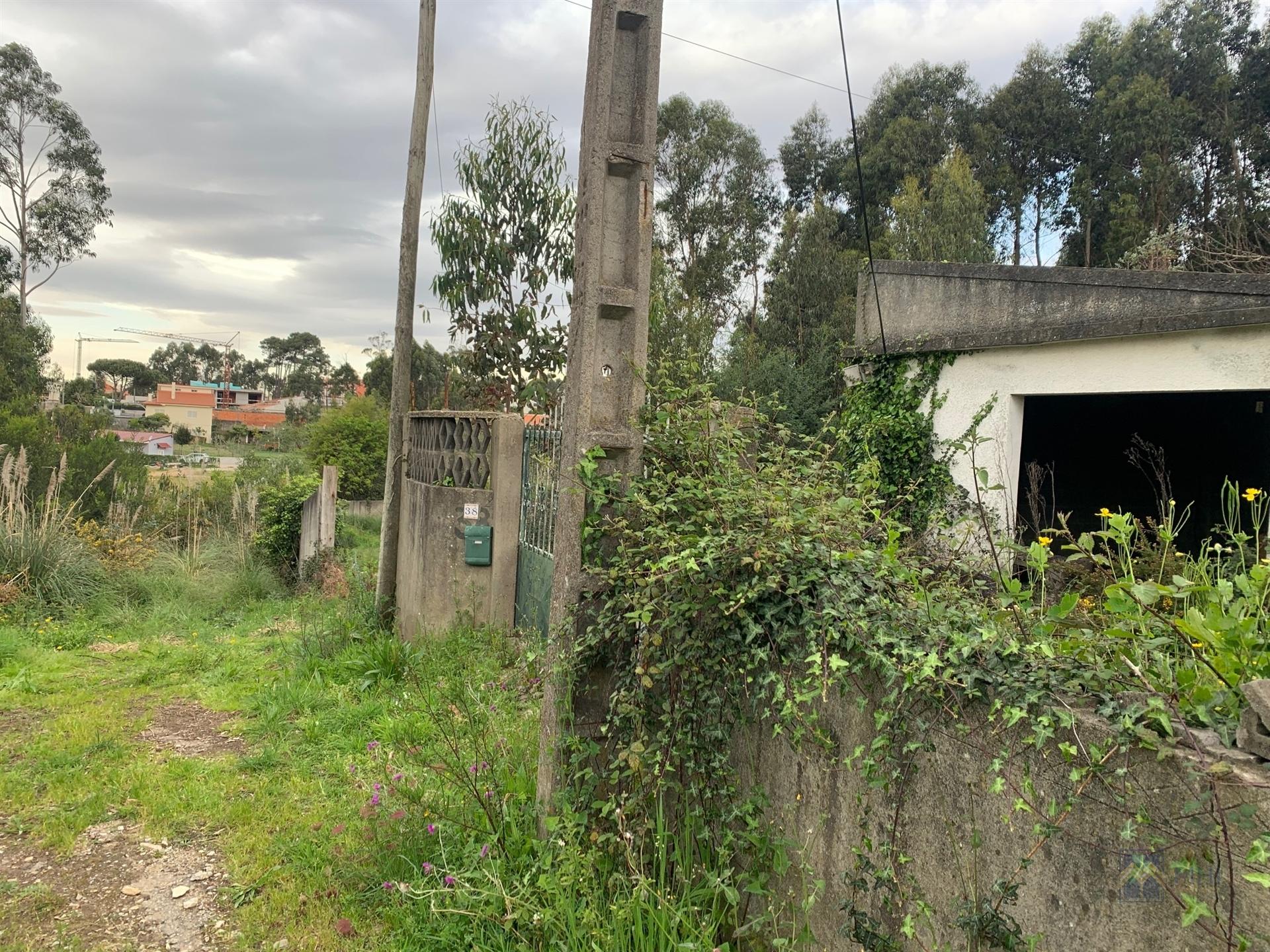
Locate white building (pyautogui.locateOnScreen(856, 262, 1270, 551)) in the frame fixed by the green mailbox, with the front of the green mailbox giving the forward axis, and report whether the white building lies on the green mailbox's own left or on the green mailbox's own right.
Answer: on the green mailbox's own left

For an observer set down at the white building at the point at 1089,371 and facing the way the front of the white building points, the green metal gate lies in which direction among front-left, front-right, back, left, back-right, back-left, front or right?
front-right

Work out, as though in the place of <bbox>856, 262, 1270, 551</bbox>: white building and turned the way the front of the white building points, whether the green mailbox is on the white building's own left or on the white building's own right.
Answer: on the white building's own right

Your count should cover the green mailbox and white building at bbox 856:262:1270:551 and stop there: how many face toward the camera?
2

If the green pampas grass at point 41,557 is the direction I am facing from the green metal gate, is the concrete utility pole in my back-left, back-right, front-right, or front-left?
back-left

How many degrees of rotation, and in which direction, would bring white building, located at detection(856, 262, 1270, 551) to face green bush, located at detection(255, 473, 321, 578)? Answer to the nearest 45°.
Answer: approximately 90° to its right

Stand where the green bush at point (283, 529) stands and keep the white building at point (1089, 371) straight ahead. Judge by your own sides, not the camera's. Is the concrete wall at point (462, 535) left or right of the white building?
right

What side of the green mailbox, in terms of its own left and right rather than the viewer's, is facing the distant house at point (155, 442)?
back

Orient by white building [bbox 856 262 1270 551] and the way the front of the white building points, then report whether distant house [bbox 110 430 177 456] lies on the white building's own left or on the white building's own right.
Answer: on the white building's own right

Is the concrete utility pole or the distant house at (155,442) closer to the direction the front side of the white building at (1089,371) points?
the concrete utility pole

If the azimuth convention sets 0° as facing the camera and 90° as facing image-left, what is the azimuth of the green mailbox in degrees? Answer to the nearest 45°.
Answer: approximately 0°
